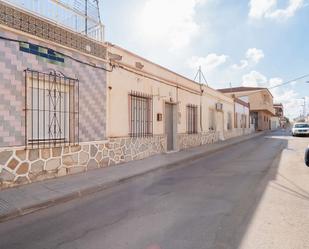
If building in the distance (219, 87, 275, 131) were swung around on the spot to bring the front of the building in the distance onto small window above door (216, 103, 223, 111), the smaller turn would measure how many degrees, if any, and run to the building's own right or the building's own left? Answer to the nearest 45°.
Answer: approximately 45° to the building's own right

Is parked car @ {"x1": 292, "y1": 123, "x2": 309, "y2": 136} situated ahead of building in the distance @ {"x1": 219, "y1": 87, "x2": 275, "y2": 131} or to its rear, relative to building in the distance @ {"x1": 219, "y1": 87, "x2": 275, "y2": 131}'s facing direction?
ahead

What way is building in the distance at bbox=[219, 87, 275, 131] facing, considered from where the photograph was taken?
facing the viewer and to the right of the viewer
